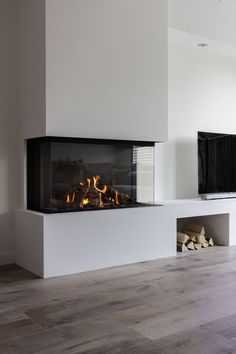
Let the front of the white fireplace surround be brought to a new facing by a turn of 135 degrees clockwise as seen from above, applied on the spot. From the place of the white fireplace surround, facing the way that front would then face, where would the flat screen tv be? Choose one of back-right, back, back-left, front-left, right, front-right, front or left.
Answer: back-right

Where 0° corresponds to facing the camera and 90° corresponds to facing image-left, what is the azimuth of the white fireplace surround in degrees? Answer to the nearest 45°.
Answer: approximately 315°
